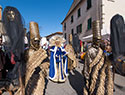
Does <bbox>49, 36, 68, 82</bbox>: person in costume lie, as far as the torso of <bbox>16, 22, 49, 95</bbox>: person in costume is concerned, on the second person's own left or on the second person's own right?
on the second person's own left

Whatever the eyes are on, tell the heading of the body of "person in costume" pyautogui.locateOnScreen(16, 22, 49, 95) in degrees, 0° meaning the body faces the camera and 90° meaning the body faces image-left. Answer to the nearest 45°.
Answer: approximately 315°

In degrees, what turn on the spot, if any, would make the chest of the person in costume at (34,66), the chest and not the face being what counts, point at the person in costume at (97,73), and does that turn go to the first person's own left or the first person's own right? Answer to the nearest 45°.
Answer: approximately 45° to the first person's own left
